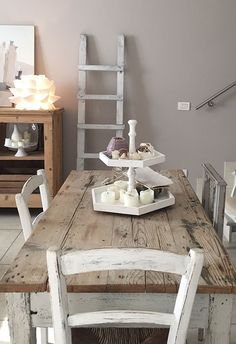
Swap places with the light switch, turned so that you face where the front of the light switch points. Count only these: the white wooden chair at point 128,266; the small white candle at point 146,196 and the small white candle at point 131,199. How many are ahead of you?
3

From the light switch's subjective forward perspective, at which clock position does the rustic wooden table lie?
The rustic wooden table is roughly at 12 o'clock from the light switch.

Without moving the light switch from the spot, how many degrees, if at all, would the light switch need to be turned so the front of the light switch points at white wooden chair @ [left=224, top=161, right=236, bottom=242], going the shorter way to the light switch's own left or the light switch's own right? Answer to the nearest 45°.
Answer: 0° — it already faces it

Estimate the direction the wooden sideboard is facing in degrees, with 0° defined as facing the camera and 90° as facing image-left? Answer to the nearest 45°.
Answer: approximately 0°
